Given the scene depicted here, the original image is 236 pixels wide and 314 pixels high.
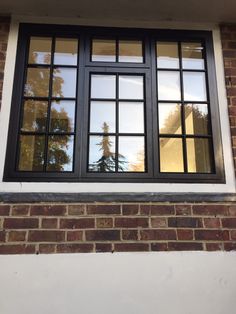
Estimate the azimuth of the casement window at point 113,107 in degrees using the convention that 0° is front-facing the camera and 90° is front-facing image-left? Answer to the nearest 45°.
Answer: approximately 0°
